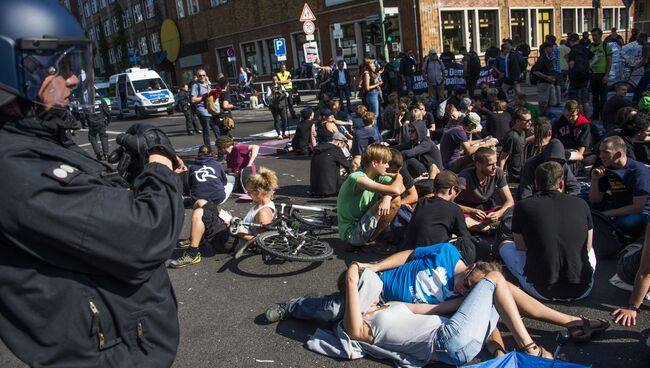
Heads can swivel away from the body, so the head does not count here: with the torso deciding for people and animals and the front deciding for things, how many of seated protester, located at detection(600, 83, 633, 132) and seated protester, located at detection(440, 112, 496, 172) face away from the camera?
0

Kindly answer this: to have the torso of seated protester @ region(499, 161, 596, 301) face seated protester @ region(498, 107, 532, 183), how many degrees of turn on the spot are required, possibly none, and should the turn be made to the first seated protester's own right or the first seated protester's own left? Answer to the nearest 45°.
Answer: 0° — they already face them

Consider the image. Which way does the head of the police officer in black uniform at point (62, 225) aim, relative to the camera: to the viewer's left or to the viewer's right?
to the viewer's right

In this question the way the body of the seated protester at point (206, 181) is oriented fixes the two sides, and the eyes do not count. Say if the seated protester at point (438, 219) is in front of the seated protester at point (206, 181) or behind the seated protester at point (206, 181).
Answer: behind

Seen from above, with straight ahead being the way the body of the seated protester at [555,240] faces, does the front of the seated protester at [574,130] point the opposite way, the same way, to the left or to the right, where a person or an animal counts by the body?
the opposite way

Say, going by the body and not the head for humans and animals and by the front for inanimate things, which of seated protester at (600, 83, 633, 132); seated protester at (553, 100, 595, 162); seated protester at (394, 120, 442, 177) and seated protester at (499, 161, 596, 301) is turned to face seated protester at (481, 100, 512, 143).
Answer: seated protester at (499, 161, 596, 301)

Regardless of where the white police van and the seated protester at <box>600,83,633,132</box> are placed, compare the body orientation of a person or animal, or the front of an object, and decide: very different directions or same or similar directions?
same or similar directions

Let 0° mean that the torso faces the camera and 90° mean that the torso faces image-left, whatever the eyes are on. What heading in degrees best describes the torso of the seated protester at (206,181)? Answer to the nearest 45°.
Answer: approximately 180°

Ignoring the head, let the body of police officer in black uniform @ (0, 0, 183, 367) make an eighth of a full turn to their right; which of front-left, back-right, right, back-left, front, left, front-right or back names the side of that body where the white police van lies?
back-left

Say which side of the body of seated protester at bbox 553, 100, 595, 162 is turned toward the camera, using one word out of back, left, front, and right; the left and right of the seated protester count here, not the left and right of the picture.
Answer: front
